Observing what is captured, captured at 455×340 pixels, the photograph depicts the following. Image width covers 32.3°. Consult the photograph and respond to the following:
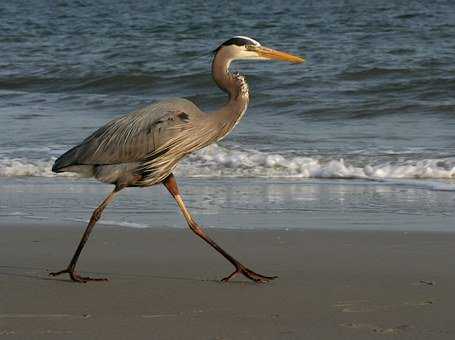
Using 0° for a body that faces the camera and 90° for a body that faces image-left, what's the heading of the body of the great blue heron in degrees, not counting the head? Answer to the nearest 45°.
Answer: approximately 270°
